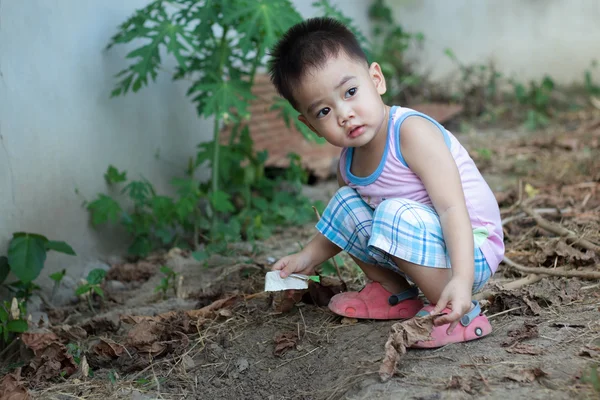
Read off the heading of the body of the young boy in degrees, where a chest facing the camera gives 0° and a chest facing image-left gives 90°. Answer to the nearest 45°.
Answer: approximately 45°

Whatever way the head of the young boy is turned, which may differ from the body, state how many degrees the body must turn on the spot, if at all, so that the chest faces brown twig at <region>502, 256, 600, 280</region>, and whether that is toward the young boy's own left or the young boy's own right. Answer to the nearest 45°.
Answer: approximately 180°

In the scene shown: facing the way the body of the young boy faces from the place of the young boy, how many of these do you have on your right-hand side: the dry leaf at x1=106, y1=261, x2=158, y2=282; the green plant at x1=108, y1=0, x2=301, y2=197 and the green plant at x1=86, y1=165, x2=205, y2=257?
3

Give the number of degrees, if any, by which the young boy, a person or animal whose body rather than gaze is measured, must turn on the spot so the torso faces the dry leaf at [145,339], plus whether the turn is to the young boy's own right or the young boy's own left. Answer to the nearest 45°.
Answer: approximately 45° to the young boy's own right

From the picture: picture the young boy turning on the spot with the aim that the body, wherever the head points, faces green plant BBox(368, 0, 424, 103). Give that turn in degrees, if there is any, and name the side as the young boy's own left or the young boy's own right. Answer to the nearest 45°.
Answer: approximately 135° to the young boy's own right

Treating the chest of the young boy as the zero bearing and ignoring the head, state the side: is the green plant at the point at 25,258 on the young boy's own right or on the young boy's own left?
on the young boy's own right

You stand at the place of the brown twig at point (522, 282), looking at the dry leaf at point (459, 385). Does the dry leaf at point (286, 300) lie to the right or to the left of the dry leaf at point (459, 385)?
right

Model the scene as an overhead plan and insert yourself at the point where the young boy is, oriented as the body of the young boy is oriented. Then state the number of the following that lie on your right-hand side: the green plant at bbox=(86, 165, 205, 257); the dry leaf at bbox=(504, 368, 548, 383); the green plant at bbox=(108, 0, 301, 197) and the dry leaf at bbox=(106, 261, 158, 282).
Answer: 3

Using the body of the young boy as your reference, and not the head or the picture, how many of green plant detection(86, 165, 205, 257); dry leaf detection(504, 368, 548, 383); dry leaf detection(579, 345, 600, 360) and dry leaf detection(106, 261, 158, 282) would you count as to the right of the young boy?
2

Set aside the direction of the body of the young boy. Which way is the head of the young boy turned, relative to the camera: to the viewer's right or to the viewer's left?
to the viewer's left
